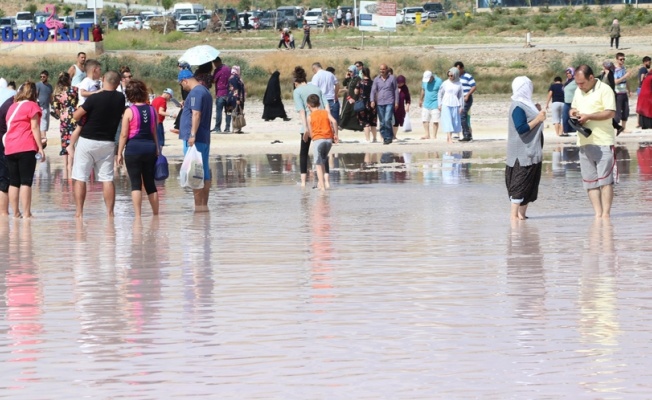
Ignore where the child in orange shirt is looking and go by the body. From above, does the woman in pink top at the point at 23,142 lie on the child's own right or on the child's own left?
on the child's own left

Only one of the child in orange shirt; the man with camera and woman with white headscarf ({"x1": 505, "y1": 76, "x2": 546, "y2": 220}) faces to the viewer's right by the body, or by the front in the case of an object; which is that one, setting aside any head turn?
the woman with white headscarf

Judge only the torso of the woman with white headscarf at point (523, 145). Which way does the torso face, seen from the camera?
to the viewer's right

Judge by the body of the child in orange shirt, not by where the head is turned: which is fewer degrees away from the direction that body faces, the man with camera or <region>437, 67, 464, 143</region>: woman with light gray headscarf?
the woman with light gray headscarf

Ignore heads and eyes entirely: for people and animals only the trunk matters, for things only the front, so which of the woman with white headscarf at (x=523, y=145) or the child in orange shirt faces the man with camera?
the woman with white headscarf

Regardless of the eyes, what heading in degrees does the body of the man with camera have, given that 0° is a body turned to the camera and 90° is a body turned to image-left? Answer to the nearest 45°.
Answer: approximately 45°

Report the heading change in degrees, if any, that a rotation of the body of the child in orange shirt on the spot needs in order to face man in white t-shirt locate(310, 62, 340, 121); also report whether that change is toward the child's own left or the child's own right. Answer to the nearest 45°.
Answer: approximately 45° to the child's own right
